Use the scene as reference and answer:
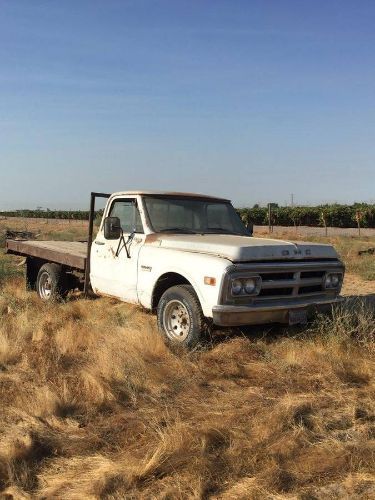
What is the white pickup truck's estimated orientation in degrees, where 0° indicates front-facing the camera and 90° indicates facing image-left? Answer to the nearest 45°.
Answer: approximately 315°
